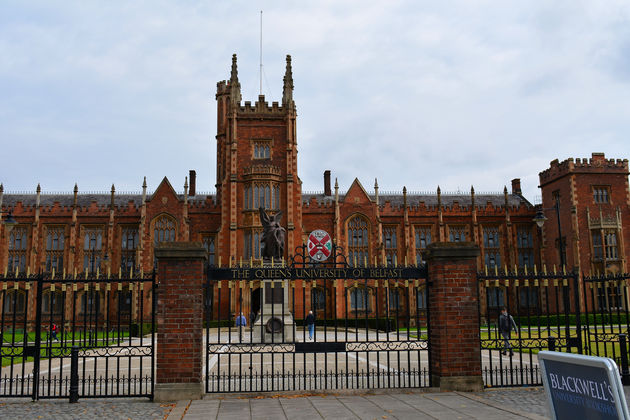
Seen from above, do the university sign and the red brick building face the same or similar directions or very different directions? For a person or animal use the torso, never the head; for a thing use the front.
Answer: same or similar directions

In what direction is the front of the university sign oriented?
toward the camera

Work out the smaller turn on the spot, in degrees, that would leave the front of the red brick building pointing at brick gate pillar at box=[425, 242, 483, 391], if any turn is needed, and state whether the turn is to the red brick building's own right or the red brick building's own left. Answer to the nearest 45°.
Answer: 0° — it already faces it

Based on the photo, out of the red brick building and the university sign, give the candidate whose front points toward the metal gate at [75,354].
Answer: the red brick building

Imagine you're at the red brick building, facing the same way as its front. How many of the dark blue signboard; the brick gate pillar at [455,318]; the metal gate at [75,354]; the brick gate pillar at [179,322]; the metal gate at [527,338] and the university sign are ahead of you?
6

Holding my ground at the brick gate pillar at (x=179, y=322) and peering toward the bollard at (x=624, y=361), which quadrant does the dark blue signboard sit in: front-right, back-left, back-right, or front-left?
front-right

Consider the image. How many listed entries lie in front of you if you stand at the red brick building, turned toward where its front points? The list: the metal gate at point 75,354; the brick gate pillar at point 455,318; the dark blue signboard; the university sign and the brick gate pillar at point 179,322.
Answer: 5

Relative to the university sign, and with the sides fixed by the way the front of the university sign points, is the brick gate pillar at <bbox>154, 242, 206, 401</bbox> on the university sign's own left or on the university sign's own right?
on the university sign's own right

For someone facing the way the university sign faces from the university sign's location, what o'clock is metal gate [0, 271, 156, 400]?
The metal gate is roughly at 3 o'clock from the university sign.

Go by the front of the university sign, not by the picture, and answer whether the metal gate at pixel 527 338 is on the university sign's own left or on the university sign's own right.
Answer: on the university sign's own left

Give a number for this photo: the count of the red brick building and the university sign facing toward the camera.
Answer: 2

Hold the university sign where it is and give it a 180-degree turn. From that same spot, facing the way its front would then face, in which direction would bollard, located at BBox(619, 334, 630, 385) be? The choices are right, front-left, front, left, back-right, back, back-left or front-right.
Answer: right

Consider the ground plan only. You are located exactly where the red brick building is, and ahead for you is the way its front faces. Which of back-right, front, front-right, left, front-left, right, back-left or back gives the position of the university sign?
front

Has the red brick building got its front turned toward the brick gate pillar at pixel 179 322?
yes

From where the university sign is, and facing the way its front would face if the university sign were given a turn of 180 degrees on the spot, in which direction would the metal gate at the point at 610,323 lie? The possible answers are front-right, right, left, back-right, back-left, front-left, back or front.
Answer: right

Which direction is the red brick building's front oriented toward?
toward the camera

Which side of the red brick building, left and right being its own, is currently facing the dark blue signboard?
front
